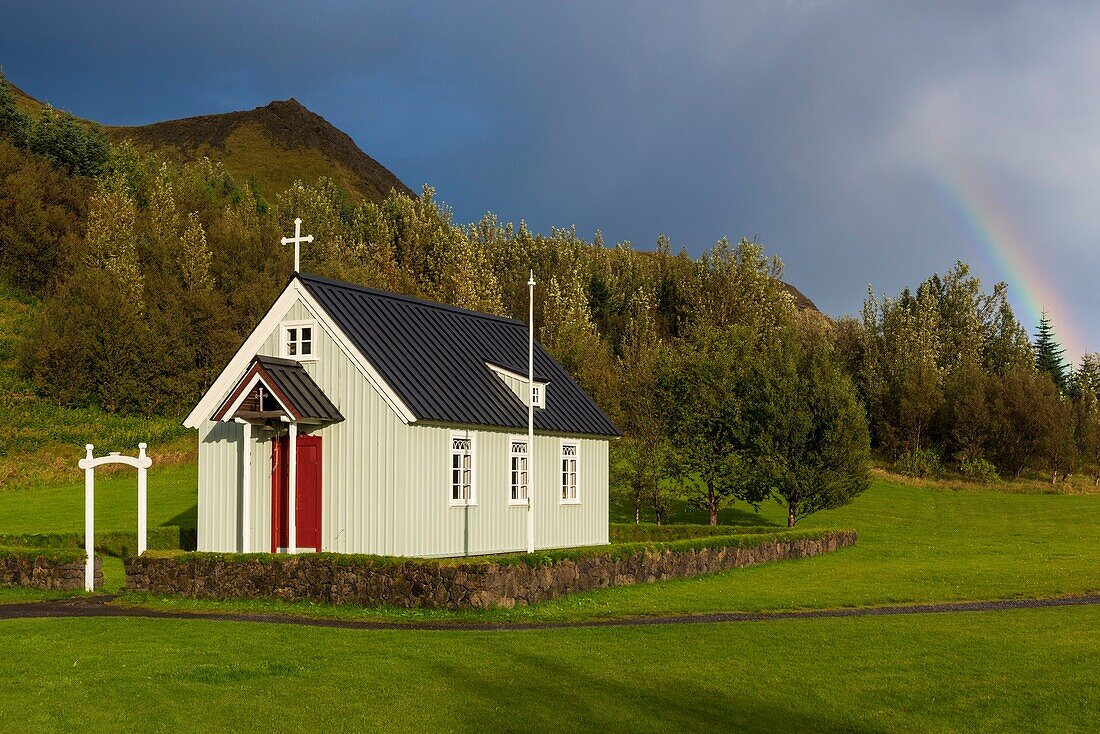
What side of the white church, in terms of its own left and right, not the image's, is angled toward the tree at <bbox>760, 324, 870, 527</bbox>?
back

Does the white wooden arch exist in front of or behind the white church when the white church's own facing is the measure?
in front

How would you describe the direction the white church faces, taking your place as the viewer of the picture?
facing the viewer and to the left of the viewer

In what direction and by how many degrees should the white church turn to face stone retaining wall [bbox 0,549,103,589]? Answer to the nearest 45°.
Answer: approximately 45° to its right

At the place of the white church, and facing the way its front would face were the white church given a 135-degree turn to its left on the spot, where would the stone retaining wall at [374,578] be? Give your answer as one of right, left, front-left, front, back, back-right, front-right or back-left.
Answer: right

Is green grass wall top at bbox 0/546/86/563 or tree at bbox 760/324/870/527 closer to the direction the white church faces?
the green grass wall top

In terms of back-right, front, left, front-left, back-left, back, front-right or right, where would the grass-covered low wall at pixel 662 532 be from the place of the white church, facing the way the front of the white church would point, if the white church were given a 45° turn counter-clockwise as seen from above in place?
back-left

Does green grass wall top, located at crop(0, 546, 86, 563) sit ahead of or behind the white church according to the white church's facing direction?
ahead

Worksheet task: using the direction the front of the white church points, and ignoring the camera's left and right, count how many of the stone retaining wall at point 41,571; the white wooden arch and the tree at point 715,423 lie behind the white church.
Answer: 1

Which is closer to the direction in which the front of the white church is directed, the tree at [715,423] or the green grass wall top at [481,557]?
the green grass wall top
